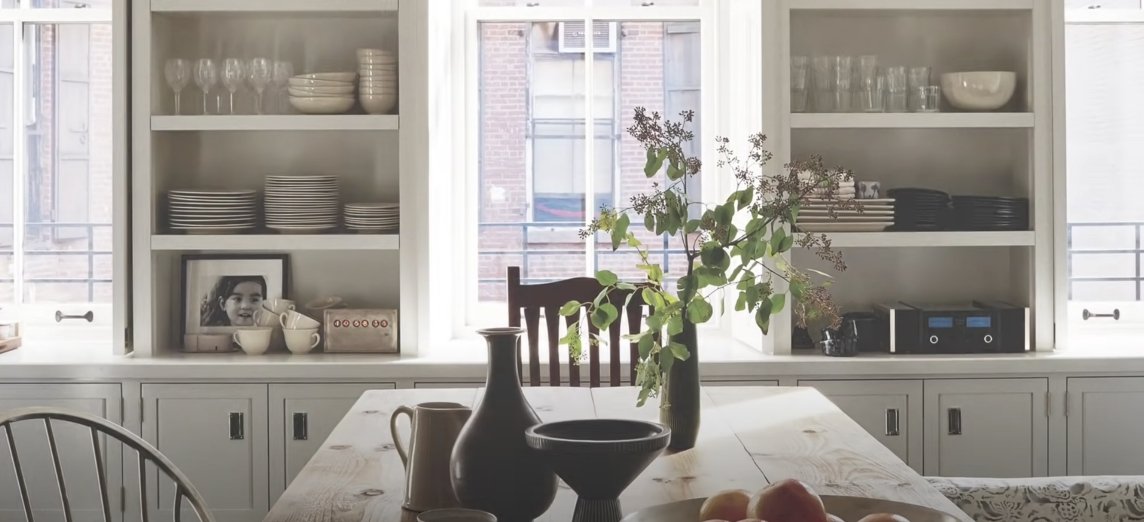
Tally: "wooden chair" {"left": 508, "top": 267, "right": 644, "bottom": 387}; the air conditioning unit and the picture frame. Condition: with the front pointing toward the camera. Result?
3

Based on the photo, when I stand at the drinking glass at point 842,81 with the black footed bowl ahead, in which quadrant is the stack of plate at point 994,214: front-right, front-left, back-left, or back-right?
back-left

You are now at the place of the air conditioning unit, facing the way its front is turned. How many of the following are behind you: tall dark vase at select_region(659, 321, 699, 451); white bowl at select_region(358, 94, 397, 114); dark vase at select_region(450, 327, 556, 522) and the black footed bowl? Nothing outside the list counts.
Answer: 0

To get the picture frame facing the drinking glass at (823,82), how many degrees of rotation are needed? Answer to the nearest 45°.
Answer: approximately 90° to its left

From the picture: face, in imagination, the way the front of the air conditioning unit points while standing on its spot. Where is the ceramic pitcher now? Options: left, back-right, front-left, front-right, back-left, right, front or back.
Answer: front

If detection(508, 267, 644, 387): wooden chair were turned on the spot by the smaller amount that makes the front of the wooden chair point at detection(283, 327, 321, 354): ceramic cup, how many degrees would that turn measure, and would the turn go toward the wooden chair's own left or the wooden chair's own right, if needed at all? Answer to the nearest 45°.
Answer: approximately 135° to the wooden chair's own right

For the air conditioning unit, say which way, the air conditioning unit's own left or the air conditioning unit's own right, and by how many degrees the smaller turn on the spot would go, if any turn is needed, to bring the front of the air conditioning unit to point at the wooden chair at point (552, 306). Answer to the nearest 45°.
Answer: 0° — it already faces it

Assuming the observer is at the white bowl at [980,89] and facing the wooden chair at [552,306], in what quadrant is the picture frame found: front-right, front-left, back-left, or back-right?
front-right

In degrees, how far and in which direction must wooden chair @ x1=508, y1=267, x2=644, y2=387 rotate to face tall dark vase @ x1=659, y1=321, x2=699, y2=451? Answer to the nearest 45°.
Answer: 0° — it already faces it

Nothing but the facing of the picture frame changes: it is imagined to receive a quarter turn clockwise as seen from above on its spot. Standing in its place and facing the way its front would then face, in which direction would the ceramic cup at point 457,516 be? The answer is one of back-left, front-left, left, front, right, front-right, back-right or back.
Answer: left

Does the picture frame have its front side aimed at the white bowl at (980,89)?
no

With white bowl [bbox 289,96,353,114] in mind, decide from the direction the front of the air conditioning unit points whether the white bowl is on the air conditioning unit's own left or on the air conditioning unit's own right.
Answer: on the air conditioning unit's own right

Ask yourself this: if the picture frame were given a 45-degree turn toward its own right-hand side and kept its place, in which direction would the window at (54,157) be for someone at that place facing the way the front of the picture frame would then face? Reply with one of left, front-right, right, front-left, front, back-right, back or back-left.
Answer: right

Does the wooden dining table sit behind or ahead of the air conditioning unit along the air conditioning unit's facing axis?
ahead

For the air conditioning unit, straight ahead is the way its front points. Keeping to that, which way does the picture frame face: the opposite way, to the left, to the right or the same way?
the same way

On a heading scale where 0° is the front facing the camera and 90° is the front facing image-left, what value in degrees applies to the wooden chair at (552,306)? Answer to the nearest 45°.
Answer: approximately 0°

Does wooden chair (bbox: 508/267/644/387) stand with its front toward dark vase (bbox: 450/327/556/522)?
yes

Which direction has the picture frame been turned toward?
toward the camera

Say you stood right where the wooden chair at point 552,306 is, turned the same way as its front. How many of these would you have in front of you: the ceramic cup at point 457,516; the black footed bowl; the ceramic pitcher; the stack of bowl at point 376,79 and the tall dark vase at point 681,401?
4
